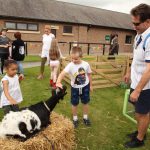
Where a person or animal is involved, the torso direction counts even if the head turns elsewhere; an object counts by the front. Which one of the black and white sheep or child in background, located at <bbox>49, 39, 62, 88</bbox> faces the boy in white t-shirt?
the black and white sheep

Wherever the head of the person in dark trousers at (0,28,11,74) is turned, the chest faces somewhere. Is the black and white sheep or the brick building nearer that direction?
the black and white sheep

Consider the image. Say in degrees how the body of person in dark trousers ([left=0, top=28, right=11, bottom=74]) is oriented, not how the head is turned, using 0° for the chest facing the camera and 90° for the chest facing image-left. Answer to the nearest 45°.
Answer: approximately 315°

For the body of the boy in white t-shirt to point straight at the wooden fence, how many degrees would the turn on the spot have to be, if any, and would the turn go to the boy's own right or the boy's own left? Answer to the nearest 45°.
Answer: approximately 180°

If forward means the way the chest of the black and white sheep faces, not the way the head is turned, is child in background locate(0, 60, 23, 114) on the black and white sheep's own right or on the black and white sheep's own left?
on the black and white sheep's own left

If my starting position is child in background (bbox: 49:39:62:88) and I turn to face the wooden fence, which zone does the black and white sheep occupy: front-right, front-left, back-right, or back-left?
back-right

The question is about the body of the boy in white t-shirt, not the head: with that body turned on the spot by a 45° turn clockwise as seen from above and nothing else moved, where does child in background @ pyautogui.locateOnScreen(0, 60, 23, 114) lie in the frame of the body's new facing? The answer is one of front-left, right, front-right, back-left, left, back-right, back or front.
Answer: front-right

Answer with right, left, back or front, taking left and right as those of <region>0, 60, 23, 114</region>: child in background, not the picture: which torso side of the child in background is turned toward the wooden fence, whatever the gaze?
left

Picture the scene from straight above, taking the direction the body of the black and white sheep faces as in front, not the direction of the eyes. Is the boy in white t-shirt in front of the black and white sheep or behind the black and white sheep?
in front

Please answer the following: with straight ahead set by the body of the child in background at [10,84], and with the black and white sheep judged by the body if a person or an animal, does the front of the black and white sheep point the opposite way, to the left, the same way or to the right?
to the left

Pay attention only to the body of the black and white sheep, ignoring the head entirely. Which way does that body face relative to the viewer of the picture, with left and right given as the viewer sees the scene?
facing away from the viewer and to the right of the viewer
